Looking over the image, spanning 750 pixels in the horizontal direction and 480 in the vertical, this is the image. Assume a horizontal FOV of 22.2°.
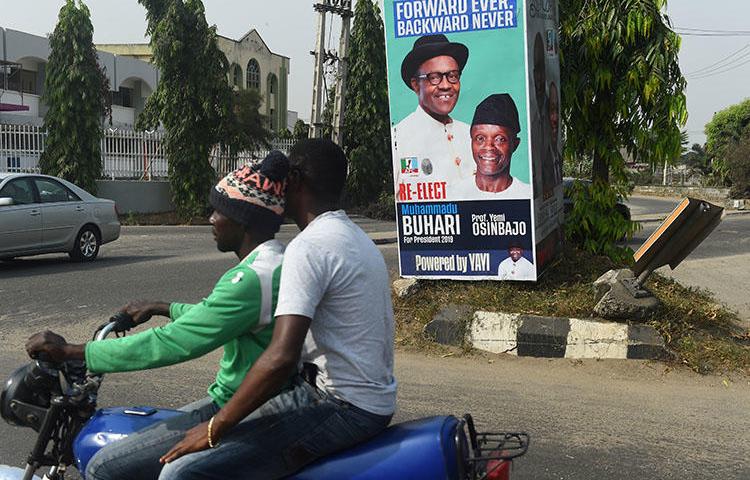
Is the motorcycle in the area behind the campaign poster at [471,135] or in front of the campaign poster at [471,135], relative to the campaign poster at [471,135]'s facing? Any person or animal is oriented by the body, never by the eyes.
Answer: in front

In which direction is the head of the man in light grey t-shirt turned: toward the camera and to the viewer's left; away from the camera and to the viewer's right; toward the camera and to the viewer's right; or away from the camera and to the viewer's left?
away from the camera and to the viewer's left

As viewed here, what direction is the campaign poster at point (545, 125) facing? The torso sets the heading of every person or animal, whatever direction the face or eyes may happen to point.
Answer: to the viewer's right

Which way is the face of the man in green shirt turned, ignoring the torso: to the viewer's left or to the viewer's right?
to the viewer's left

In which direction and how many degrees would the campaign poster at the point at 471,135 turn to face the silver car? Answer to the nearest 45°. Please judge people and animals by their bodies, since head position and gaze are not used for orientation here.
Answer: approximately 135° to its right

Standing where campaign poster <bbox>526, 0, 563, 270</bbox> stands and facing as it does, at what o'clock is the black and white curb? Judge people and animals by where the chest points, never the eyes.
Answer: The black and white curb is roughly at 3 o'clock from the campaign poster.

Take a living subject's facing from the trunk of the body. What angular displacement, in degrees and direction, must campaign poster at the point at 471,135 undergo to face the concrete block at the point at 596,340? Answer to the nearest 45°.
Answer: approximately 45° to its left

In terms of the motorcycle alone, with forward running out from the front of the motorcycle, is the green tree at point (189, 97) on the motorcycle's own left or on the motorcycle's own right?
on the motorcycle's own right

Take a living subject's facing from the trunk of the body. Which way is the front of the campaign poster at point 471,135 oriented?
toward the camera

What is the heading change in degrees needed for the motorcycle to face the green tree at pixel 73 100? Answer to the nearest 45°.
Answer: approximately 90° to its right

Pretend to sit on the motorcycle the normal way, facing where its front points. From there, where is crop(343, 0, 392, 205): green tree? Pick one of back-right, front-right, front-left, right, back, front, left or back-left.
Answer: right

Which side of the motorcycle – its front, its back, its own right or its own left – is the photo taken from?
left

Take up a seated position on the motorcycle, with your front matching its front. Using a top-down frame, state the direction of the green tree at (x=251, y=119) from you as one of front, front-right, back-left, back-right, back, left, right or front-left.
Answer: right

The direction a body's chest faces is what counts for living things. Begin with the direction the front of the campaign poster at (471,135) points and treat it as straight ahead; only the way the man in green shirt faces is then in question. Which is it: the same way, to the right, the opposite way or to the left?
to the right

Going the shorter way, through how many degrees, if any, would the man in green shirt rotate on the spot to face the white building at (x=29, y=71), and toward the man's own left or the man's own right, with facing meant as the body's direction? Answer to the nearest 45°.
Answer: approximately 90° to the man's own right
